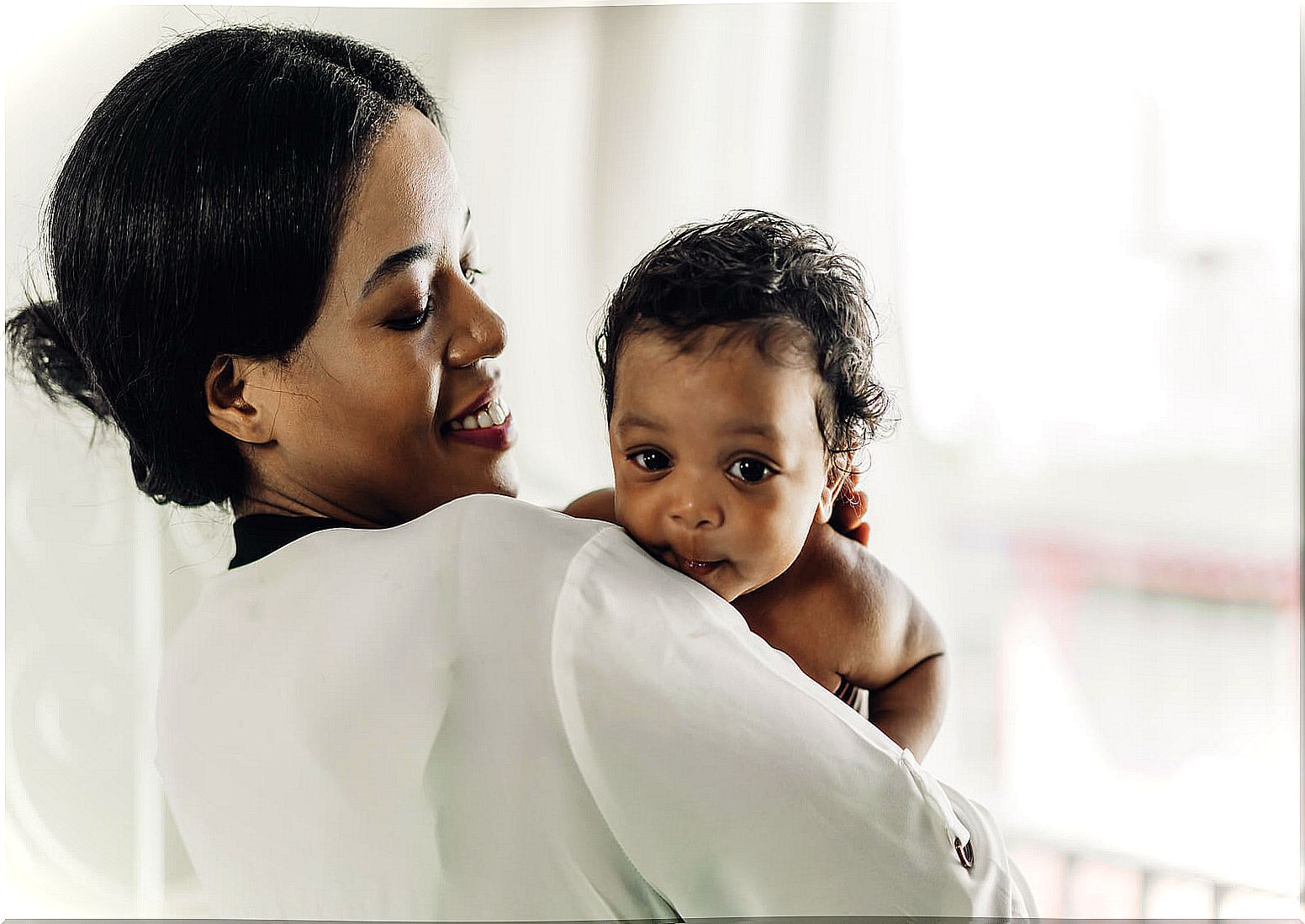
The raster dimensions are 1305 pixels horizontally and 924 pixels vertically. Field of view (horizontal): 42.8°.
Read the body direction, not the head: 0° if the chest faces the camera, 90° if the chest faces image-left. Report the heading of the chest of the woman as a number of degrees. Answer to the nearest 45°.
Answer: approximately 180°

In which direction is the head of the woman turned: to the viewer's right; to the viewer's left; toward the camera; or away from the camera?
to the viewer's right
